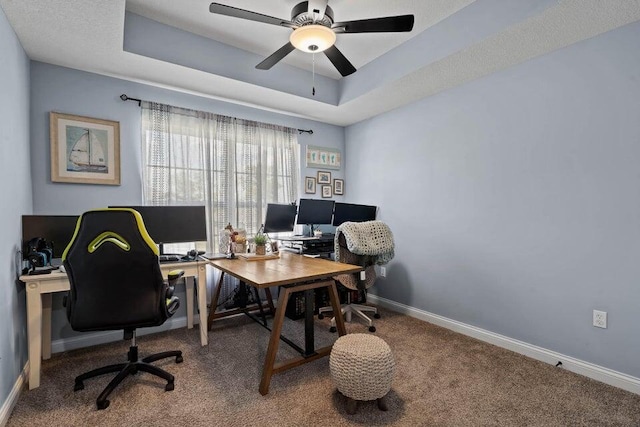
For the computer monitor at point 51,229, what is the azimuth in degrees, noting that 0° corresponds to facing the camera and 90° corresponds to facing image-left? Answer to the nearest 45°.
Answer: approximately 0°

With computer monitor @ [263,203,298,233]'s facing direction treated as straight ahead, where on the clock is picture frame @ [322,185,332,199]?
The picture frame is roughly at 9 o'clock from the computer monitor.

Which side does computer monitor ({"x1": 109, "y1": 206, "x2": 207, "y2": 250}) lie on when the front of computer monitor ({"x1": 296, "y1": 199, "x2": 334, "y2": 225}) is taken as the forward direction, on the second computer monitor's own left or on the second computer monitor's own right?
on the second computer monitor's own right

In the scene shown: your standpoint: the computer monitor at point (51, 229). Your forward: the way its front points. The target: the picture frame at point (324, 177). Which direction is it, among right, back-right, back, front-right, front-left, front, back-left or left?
left

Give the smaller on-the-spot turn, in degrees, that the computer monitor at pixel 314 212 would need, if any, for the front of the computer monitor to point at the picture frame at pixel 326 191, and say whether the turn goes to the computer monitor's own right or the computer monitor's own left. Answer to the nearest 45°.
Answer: approximately 135° to the computer monitor's own left

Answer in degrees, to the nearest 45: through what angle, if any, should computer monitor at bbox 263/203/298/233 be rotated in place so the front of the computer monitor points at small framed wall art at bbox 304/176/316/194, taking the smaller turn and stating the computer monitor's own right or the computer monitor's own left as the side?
approximately 90° to the computer monitor's own left

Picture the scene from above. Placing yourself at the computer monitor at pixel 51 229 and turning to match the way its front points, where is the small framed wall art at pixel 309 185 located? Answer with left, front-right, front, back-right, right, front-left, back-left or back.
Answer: left

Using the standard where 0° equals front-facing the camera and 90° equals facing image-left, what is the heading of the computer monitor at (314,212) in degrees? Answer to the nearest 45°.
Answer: approximately 315°

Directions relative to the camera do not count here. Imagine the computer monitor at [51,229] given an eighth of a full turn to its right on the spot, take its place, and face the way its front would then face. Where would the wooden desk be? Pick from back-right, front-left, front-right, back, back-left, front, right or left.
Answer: left

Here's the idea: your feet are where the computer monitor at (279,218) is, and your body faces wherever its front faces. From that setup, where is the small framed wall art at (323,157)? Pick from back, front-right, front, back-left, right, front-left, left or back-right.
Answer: left

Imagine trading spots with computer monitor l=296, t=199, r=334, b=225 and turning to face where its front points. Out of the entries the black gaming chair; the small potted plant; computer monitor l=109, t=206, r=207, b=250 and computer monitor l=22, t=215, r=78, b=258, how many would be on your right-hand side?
4

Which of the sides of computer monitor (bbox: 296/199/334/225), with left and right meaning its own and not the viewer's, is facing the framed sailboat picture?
right

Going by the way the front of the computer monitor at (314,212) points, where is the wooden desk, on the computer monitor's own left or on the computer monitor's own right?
on the computer monitor's own right
